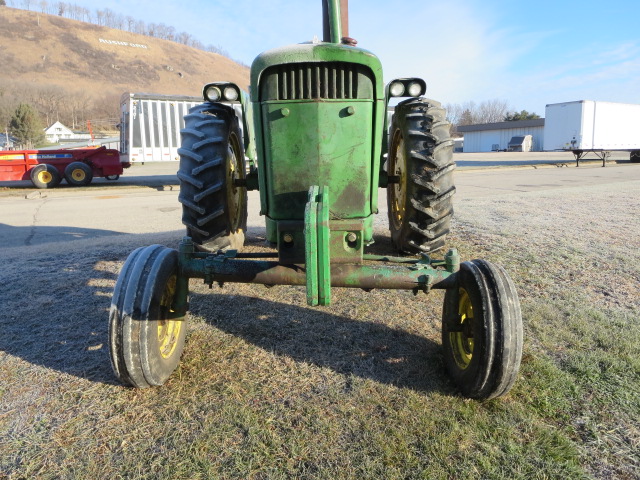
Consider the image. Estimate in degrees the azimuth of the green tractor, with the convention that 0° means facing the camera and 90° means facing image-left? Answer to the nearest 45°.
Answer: approximately 0°

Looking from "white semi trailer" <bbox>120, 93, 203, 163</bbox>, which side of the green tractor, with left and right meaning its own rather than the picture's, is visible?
back

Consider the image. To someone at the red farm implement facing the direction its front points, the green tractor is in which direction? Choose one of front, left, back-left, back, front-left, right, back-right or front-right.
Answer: left

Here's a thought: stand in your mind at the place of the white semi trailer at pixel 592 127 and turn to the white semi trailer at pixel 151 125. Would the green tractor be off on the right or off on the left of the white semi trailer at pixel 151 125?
left

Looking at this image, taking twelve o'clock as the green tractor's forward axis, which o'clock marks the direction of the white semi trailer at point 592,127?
The white semi trailer is roughly at 7 o'clock from the green tractor.

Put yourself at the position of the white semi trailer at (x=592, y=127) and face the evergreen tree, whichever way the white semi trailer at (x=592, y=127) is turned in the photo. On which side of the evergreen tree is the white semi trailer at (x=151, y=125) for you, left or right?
left

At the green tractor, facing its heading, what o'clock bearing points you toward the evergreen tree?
The evergreen tree is roughly at 5 o'clock from the green tractor.

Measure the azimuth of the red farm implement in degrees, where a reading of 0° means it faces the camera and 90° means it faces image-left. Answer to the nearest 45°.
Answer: approximately 90°
